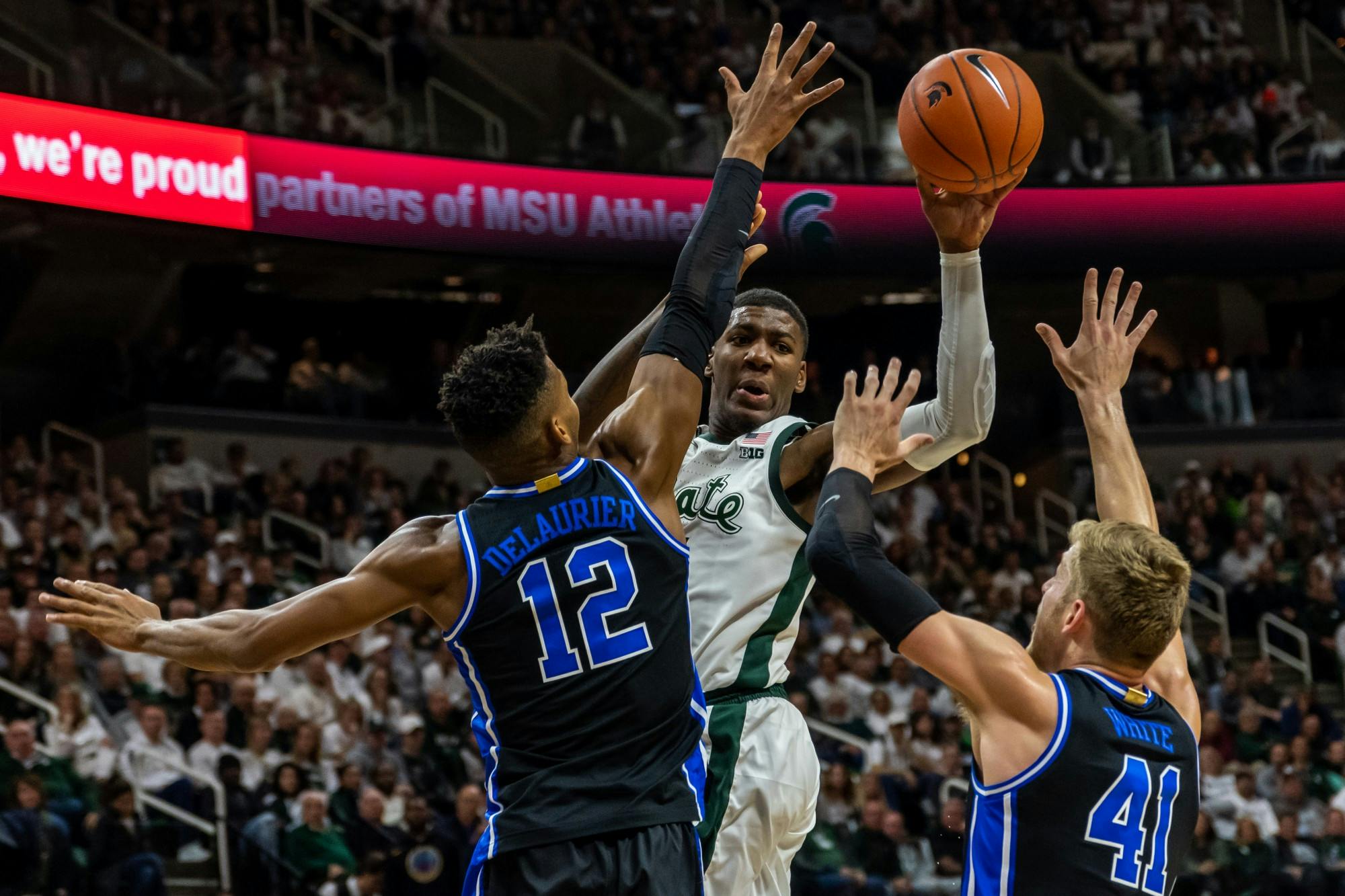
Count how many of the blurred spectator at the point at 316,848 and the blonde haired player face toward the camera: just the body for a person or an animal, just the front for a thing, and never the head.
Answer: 1

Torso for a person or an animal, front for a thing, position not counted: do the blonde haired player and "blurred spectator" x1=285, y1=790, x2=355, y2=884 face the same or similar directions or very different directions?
very different directions

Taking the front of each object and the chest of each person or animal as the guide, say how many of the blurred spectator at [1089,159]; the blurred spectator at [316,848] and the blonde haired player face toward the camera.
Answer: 2

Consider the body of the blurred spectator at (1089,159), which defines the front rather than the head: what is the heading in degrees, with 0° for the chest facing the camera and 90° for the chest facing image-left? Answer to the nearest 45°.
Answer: approximately 0°

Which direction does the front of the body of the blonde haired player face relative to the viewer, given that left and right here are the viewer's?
facing away from the viewer and to the left of the viewer

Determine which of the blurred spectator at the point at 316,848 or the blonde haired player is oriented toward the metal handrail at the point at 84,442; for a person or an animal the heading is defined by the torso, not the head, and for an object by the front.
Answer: the blonde haired player

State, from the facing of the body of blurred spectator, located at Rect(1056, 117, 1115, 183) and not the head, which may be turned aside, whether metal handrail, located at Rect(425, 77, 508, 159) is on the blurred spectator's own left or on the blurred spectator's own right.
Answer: on the blurred spectator's own right

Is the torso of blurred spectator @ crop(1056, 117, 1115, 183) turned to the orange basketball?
yes

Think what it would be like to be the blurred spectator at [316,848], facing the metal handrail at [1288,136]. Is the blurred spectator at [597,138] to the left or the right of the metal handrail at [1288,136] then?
left
